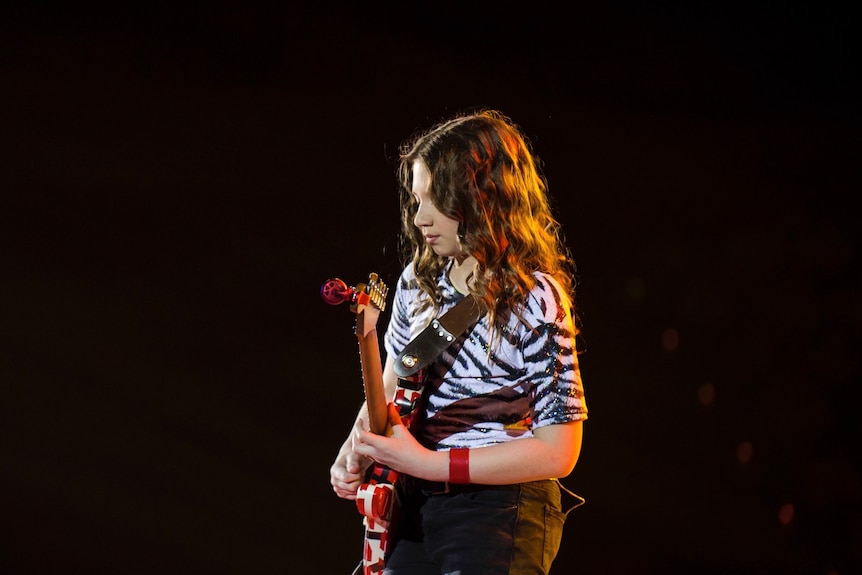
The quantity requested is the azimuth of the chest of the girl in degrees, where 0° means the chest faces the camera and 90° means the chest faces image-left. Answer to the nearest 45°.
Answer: approximately 45°

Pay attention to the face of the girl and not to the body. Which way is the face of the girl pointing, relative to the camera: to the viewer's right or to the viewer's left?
to the viewer's left
